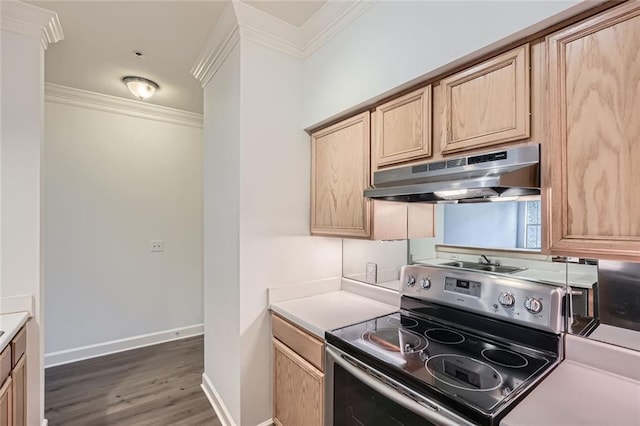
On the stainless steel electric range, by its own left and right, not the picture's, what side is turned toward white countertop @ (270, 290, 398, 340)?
right

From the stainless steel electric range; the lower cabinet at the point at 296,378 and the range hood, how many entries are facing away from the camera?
0

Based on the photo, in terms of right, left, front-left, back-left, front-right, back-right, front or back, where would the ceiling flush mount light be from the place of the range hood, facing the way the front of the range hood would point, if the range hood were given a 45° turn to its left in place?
right

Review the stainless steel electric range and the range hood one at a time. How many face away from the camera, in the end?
0

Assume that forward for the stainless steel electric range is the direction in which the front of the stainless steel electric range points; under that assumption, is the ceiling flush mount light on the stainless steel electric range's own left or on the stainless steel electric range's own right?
on the stainless steel electric range's own right

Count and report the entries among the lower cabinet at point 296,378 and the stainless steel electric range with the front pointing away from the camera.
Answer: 0

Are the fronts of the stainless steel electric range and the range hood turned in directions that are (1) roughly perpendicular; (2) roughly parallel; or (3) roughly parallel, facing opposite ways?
roughly parallel

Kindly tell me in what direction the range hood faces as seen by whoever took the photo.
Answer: facing the viewer and to the left of the viewer

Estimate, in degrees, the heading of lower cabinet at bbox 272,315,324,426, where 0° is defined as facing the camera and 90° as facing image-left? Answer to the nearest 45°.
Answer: approximately 45°

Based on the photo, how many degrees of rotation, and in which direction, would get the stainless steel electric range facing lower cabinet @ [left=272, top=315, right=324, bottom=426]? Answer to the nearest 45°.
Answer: approximately 45° to its right
